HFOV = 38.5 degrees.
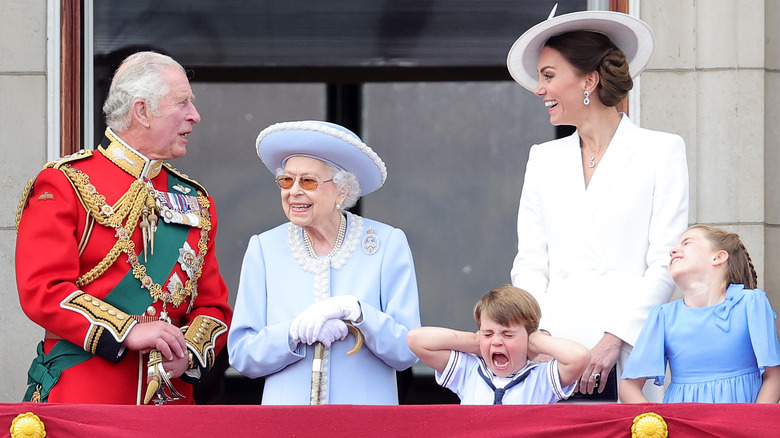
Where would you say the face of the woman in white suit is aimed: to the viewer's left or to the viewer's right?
to the viewer's left

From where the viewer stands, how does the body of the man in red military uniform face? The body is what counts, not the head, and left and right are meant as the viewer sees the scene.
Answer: facing the viewer and to the right of the viewer

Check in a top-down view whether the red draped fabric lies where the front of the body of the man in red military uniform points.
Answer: yes

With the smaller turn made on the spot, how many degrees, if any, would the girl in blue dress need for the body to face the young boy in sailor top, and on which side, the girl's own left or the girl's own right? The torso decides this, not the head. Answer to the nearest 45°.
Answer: approximately 90° to the girl's own right

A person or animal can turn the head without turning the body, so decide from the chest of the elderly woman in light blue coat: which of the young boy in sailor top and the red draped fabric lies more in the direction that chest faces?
the red draped fabric

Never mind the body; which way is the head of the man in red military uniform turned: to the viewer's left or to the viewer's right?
to the viewer's right

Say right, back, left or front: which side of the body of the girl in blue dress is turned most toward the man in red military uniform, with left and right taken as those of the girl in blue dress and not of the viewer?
right

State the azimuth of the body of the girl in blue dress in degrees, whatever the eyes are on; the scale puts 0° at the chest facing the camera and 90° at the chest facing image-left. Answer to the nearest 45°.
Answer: approximately 0°

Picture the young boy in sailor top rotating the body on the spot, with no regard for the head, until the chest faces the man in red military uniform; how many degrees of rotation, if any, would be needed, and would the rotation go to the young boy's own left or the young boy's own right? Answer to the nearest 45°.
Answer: approximately 90° to the young boy's own right

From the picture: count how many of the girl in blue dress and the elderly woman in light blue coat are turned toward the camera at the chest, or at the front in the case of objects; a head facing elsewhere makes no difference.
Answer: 2

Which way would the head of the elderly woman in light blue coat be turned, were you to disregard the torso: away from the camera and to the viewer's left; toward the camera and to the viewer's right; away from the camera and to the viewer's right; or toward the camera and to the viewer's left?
toward the camera and to the viewer's left

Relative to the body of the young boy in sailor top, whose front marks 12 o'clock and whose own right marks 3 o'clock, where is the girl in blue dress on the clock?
The girl in blue dress is roughly at 9 o'clock from the young boy in sailor top.
